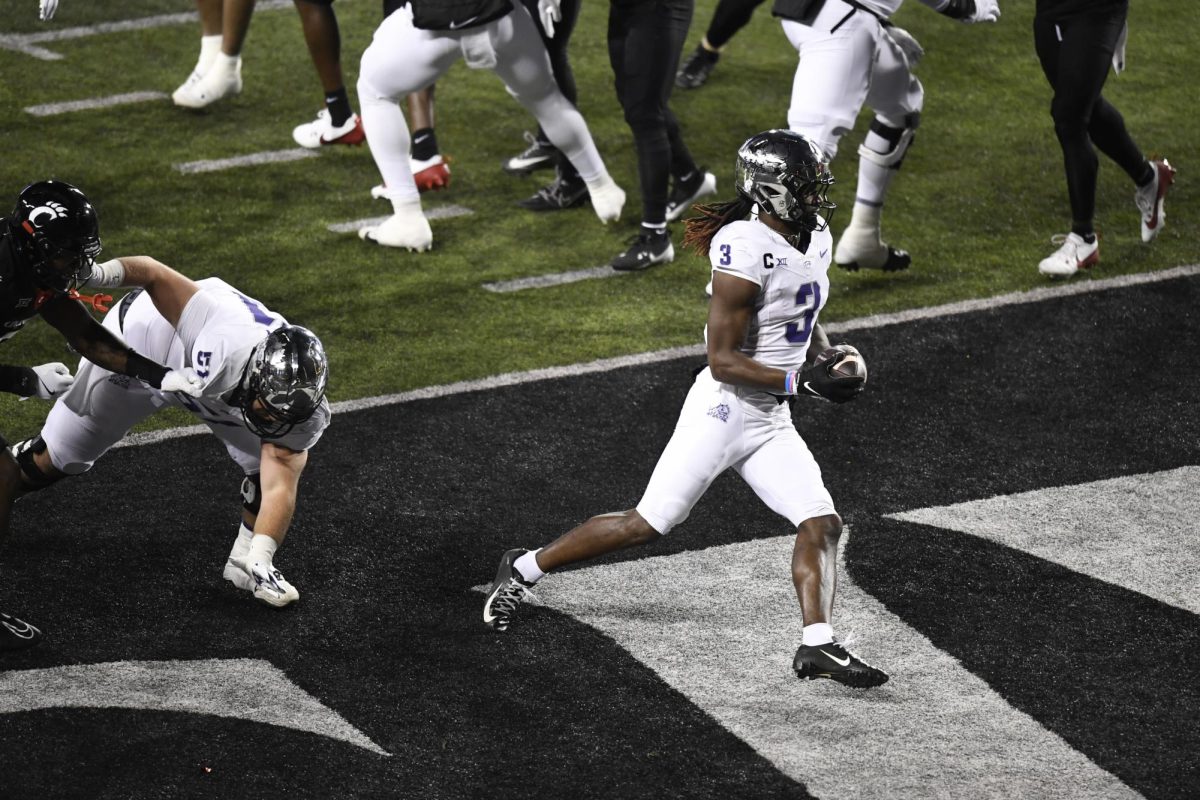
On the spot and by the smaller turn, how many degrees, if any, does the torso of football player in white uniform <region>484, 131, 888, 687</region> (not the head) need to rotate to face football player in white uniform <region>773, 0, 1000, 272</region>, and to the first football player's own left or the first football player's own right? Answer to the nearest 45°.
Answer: approximately 135° to the first football player's own left

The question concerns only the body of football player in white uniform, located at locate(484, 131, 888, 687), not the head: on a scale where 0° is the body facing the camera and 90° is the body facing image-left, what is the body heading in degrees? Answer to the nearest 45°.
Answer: approximately 315°

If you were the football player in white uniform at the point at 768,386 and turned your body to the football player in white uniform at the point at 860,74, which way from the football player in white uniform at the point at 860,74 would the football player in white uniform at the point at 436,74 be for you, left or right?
left

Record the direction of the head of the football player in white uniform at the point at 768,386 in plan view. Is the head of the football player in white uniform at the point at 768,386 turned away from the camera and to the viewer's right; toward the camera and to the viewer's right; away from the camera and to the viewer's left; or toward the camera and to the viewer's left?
toward the camera and to the viewer's right

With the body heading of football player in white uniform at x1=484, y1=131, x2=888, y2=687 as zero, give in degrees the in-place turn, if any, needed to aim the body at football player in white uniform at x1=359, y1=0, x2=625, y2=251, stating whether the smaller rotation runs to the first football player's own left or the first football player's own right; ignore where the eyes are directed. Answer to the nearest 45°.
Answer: approximately 180°
